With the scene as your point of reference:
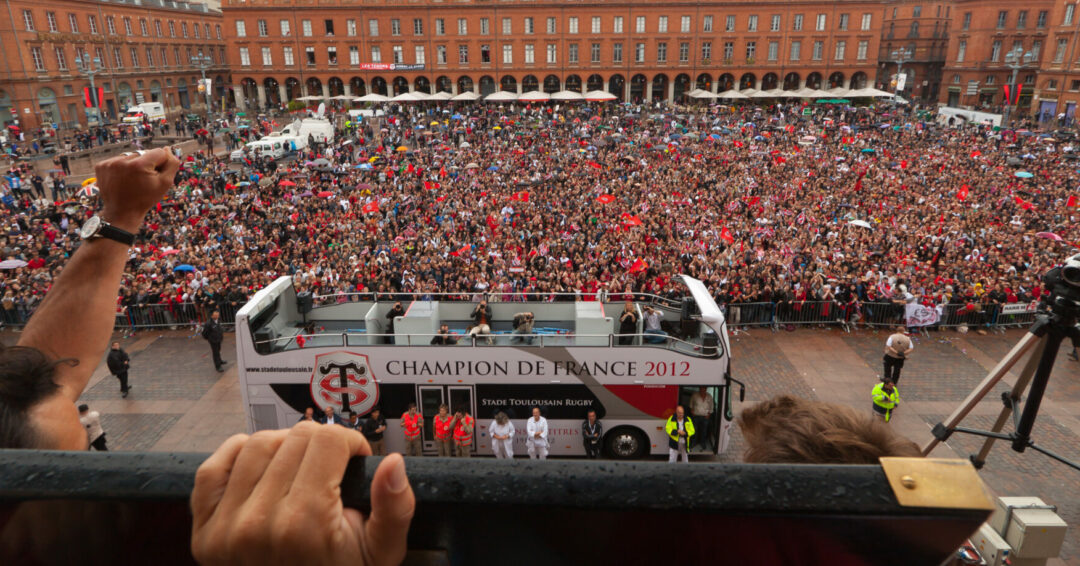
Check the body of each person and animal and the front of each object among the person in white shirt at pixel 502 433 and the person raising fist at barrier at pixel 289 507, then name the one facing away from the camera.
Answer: the person raising fist at barrier

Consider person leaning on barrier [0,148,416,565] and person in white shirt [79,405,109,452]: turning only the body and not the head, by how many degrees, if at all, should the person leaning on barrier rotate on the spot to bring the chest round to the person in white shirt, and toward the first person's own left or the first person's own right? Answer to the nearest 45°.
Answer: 0° — they already face them

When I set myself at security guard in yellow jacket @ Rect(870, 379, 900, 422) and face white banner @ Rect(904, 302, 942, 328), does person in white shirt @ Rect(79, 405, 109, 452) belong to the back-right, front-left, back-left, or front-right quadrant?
back-left

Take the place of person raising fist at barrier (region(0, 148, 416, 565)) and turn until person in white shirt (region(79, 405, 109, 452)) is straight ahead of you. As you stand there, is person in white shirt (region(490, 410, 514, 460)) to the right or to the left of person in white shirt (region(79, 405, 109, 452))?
right

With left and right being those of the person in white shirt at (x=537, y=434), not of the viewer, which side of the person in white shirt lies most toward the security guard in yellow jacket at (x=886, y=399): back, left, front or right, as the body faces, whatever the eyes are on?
left

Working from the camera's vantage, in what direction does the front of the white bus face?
facing to the right of the viewer

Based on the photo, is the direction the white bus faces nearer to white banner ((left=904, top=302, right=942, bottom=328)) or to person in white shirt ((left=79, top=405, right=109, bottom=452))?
the white banner

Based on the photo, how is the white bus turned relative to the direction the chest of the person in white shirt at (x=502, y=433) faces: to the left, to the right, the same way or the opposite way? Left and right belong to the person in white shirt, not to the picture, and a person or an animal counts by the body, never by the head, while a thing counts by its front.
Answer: to the left

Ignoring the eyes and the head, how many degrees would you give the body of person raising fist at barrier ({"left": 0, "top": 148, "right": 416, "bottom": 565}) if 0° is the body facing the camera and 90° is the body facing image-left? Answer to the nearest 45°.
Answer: approximately 180°

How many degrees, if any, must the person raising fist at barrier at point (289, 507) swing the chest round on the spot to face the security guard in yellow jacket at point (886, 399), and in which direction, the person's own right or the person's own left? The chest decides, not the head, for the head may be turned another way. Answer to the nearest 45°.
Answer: approximately 45° to the person's own right
